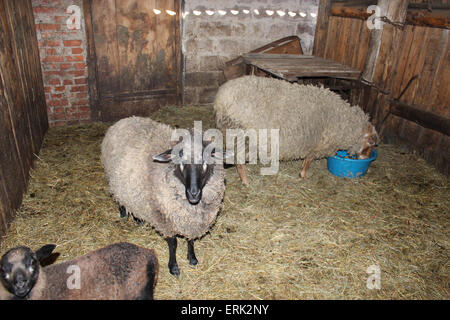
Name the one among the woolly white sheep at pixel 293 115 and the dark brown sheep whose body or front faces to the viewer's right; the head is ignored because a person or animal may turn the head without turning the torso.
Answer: the woolly white sheep

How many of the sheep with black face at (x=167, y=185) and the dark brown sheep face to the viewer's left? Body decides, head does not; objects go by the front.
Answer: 1

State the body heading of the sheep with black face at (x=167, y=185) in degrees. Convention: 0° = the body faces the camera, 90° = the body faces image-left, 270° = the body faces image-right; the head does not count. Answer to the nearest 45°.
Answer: approximately 315°

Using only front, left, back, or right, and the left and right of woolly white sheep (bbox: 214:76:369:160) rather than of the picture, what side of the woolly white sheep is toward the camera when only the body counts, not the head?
right

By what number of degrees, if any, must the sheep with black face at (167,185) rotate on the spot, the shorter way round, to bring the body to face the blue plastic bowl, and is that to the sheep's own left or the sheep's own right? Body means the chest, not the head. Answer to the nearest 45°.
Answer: approximately 90° to the sheep's own left

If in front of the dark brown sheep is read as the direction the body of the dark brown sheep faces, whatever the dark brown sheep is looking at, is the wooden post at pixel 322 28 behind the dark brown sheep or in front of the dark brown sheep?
behind

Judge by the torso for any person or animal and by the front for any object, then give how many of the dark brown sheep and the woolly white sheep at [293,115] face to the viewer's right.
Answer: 1

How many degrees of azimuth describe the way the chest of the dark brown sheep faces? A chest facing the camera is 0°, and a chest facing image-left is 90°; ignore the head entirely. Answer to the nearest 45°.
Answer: approximately 90°

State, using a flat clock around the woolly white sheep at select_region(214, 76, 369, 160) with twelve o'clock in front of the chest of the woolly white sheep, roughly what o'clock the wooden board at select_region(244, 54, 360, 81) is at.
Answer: The wooden board is roughly at 9 o'clock from the woolly white sheep.

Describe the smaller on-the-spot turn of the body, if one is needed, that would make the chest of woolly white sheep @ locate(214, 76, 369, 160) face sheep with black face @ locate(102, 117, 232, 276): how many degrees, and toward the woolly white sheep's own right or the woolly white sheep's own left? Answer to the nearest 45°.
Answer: approximately 135° to the woolly white sheep's own right

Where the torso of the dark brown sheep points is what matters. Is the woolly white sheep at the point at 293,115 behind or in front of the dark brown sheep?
behind

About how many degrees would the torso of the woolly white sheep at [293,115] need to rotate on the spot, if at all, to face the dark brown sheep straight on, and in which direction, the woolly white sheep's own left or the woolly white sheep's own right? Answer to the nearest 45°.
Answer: approximately 135° to the woolly white sheep's own right
